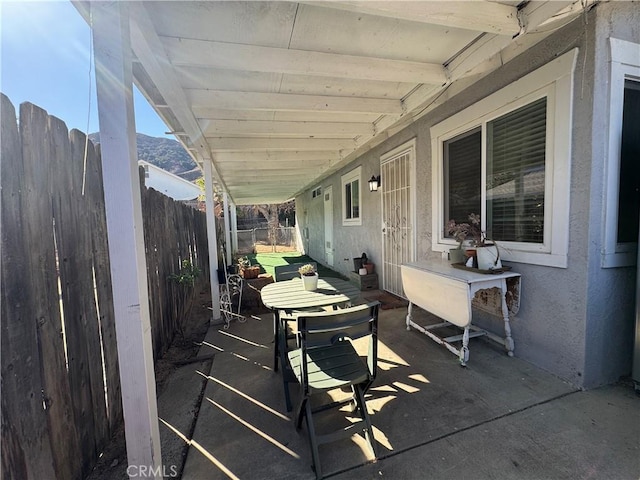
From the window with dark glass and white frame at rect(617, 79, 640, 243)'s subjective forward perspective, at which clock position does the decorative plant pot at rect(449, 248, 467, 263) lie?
The decorative plant pot is roughly at 4 o'clock from the window with dark glass and white frame.

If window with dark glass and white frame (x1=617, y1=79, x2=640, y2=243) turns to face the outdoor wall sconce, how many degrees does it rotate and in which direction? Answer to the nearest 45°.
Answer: approximately 135° to its right

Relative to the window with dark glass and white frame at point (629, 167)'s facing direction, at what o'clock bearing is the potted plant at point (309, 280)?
The potted plant is roughly at 3 o'clock from the window with dark glass and white frame.

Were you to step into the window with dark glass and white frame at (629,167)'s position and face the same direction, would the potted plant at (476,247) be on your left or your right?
on your right

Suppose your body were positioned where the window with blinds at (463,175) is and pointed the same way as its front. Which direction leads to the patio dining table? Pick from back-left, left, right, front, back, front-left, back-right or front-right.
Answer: front

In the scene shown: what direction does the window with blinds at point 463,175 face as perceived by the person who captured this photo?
facing the viewer and to the left of the viewer

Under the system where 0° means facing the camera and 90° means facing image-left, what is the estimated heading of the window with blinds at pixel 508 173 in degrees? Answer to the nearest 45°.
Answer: approximately 45°

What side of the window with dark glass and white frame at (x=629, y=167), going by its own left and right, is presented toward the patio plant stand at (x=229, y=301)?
right

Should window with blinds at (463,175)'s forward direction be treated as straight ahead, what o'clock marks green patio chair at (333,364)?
The green patio chair is roughly at 11 o'clock from the window with blinds.

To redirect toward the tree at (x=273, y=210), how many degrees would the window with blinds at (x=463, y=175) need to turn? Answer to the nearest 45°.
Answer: approximately 90° to its right

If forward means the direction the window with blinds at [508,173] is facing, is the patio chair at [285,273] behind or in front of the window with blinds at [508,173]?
in front

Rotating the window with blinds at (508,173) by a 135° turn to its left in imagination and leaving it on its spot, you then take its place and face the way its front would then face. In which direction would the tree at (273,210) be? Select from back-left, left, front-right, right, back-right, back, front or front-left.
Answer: back-left

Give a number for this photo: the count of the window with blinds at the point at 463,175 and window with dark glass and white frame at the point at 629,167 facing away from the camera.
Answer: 0

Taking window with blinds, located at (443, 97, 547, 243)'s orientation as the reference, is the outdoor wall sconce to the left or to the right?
on its right
